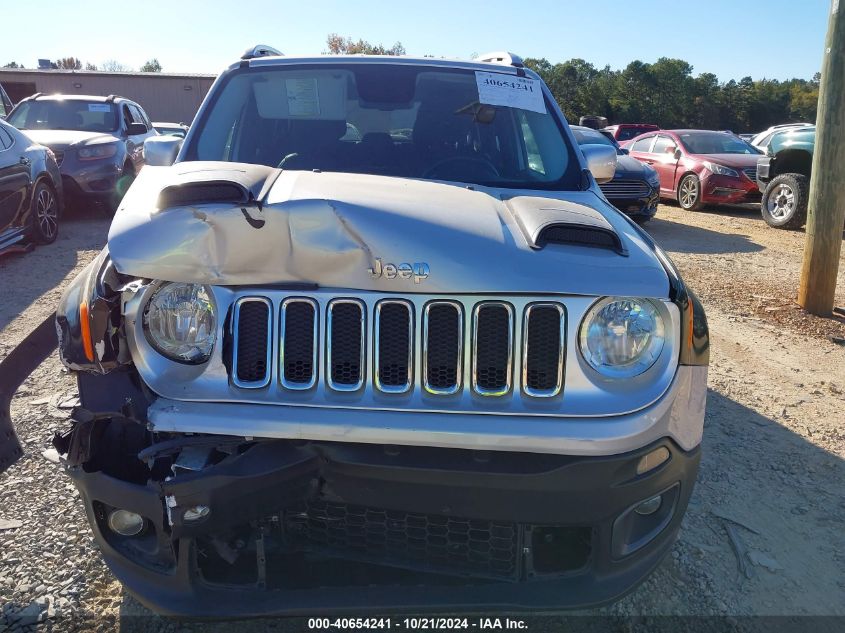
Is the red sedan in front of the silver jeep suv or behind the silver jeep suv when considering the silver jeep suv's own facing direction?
behind

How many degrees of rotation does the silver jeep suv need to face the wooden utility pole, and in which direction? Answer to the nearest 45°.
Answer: approximately 135° to its left

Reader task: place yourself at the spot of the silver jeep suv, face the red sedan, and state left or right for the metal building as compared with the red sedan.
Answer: left

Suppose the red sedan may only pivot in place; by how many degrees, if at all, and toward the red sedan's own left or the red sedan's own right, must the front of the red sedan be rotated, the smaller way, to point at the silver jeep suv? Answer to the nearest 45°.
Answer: approximately 45° to the red sedan's own right

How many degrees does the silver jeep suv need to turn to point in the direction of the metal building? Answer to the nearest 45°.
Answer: approximately 180°

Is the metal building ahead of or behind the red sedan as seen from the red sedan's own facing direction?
behind

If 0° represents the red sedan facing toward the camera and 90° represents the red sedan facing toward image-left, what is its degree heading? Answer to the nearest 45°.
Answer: approximately 315°

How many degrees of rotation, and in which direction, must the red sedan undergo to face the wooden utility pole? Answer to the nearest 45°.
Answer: approximately 45° to its right
